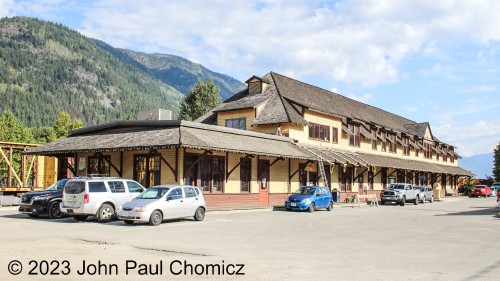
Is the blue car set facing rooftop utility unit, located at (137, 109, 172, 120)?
no

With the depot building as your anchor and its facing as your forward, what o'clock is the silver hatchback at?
The silver hatchback is roughly at 2 o'clock from the depot building.

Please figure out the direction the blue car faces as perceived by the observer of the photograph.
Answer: facing the viewer and to the left of the viewer

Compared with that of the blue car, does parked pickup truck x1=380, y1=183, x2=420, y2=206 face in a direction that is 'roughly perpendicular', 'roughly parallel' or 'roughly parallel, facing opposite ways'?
roughly parallel

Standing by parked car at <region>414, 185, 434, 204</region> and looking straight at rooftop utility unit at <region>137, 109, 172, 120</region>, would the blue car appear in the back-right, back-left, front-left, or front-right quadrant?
front-left

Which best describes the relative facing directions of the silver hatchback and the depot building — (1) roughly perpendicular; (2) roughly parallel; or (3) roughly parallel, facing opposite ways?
roughly perpendicular

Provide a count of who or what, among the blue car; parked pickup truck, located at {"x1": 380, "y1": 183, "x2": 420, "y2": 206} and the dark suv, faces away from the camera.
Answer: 0

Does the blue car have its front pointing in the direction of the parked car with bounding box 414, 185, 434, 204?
no

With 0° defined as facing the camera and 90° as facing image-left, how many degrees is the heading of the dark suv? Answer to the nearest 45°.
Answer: approximately 45°

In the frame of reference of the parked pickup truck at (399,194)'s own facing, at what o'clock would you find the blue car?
The blue car is roughly at 11 o'clock from the parked pickup truck.

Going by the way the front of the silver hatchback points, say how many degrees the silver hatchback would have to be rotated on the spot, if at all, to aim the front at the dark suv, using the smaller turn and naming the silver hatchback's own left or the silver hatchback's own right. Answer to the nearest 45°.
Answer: approximately 90° to the silver hatchback's own right

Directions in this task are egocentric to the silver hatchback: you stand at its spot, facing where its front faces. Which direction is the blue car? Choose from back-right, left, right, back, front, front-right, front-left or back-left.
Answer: back

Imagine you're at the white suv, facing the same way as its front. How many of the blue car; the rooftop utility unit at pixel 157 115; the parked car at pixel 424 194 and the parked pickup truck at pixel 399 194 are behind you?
0

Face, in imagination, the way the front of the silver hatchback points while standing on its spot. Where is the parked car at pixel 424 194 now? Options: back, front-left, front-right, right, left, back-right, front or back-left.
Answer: back

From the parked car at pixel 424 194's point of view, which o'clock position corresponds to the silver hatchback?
The silver hatchback is roughly at 11 o'clock from the parked car.

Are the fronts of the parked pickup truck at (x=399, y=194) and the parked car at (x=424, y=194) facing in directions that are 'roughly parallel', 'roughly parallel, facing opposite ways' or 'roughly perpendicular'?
roughly parallel

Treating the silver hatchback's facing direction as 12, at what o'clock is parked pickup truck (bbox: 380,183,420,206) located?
The parked pickup truck is roughly at 6 o'clock from the silver hatchback.
